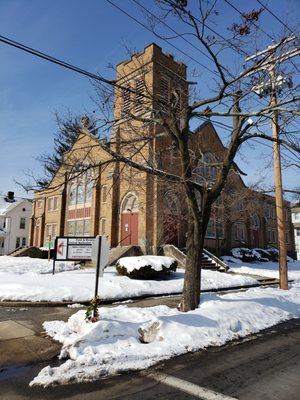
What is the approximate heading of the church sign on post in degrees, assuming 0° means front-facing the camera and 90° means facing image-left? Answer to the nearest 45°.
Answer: approximately 0°

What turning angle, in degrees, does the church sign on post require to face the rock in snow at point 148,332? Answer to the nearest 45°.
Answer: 0° — it already faces it

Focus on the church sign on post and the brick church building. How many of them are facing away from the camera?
0

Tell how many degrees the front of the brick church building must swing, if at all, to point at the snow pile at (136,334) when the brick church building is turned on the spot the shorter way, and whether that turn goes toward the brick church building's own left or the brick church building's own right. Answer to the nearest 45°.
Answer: approximately 45° to the brick church building's own left

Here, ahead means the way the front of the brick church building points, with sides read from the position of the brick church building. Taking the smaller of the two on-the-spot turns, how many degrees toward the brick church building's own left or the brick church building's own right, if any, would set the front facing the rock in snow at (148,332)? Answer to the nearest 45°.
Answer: approximately 45° to the brick church building's own left

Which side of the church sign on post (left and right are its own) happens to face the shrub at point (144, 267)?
left

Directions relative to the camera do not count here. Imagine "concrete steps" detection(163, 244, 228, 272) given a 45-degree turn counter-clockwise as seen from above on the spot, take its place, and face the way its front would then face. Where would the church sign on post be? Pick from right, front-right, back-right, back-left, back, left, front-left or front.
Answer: back-right
